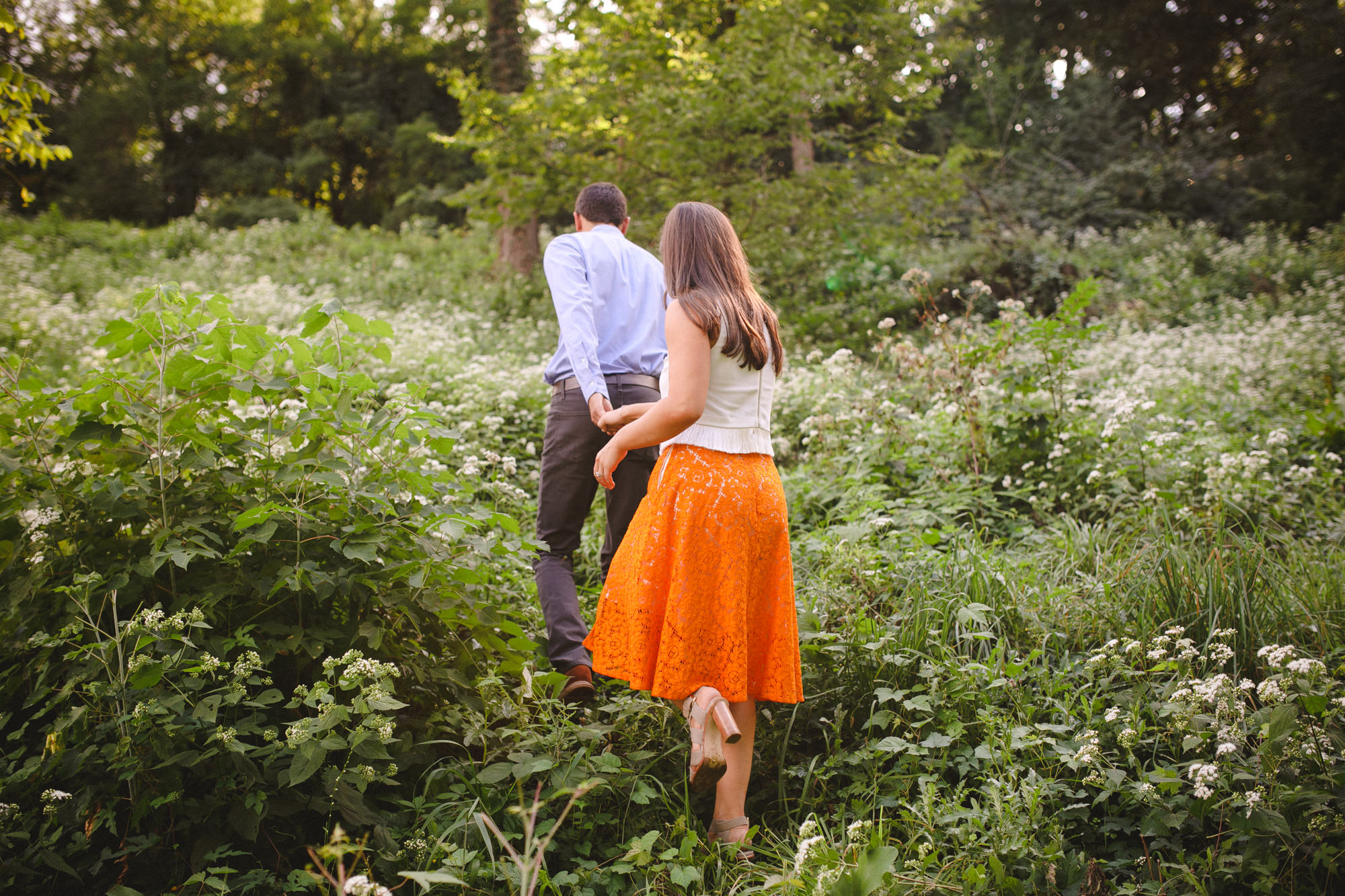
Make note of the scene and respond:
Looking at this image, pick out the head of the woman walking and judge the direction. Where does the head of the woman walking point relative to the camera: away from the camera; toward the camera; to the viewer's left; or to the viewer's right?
away from the camera

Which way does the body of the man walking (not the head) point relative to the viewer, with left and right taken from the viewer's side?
facing away from the viewer

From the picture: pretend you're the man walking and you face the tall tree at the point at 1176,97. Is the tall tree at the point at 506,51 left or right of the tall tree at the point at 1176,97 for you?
left

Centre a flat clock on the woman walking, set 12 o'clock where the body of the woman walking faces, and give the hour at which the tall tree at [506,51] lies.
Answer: The tall tree is roughly at 1 o'clock from the woman walking.

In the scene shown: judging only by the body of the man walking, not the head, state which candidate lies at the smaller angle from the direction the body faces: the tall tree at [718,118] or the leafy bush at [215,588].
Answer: the tall tree

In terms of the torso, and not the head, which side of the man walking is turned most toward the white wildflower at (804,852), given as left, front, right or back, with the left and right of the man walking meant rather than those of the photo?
back

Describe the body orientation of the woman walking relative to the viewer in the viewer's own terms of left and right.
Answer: facing away from the viewer and to the left of the viewer

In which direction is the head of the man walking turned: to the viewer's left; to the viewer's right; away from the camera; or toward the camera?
away from the camera
